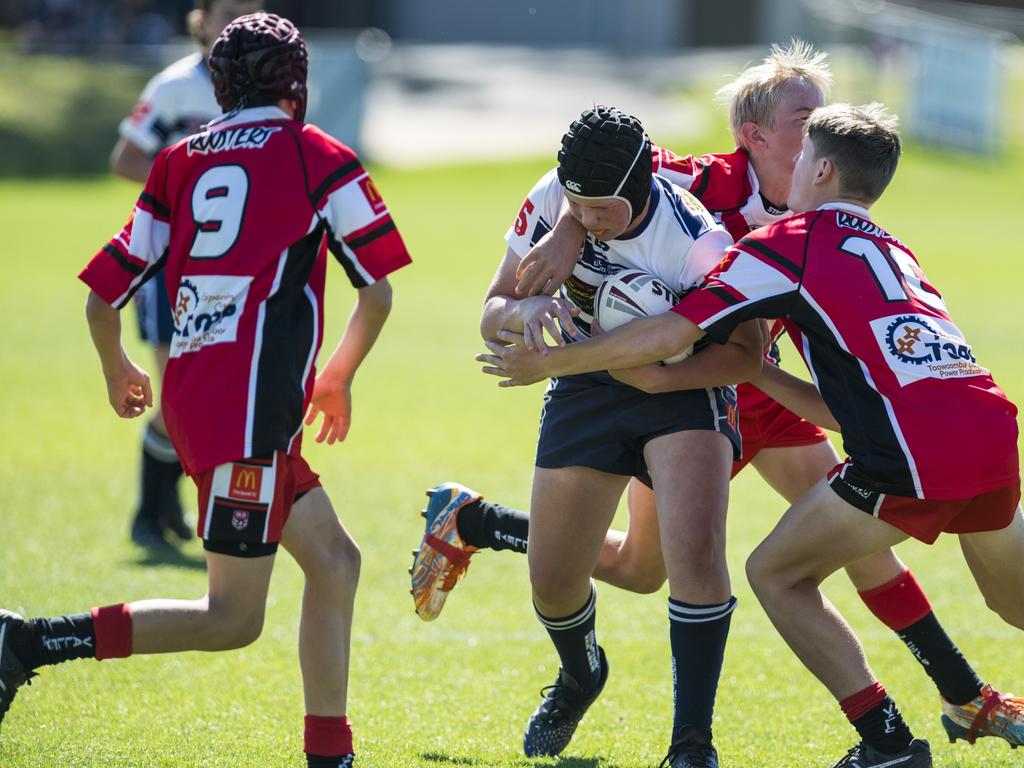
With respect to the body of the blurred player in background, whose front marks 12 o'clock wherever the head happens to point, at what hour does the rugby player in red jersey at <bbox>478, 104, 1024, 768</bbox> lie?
The rugby player in red jersey is roughly at 11 o'clock from the blurred player in background.

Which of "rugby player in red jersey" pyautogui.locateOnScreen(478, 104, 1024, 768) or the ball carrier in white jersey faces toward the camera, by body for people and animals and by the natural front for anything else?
the ball carrier in white jersey

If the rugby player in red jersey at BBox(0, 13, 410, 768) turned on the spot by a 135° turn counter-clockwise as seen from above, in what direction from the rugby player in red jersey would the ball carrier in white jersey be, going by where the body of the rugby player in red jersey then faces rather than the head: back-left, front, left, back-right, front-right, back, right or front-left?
back

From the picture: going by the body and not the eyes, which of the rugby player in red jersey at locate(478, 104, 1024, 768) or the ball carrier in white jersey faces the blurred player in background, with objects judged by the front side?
the rugby player in red jersey

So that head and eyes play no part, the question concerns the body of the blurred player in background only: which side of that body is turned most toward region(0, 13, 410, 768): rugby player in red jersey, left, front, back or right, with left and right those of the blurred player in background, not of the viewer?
front

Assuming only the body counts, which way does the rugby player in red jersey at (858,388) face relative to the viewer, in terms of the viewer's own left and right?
facing away from the viewer and to the left of the viewer

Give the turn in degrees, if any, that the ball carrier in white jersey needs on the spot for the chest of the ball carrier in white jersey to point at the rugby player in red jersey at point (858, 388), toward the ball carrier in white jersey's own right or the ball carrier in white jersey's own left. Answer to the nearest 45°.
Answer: approximately 90° to the ball carrier in white jersey's own left

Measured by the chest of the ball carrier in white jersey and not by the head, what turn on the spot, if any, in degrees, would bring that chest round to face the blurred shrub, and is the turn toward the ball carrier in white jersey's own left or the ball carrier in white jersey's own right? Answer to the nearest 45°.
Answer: approximately 135° to the ball carrier in white jersey's own right

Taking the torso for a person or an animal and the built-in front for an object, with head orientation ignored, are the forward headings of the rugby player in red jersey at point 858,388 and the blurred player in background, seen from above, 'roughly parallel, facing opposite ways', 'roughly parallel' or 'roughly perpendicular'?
roughly parallel, facing opposite ways

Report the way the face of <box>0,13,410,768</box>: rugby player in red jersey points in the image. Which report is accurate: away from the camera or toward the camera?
away from the camera

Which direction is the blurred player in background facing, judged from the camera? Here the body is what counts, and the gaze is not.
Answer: toward the camera

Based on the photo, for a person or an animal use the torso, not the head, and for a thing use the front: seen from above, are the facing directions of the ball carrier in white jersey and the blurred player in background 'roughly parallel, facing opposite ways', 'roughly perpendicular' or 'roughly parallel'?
roughly parallel

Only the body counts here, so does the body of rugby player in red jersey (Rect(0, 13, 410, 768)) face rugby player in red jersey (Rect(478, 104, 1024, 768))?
no

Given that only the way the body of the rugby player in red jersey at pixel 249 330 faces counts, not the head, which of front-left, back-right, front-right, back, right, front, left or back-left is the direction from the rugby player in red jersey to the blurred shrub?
front-left

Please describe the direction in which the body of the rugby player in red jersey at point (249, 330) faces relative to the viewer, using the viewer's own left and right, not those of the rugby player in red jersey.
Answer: facing away from the viewer and to the right of the viewer
